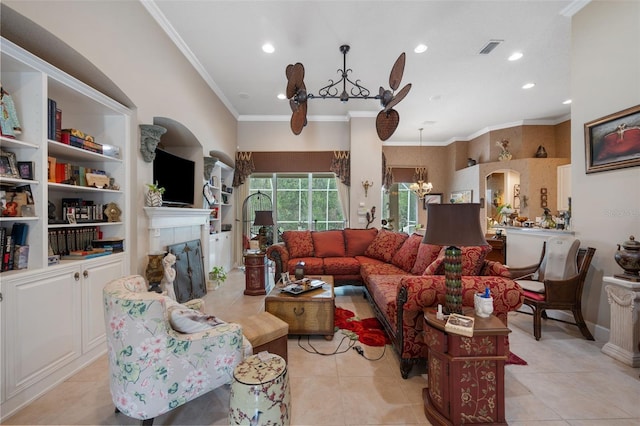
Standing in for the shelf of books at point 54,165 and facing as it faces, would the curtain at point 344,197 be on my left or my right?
on my left

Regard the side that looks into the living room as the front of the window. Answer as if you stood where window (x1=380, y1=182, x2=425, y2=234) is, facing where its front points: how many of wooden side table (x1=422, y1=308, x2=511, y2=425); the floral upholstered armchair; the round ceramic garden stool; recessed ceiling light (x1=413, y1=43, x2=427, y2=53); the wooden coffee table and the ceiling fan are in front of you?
6

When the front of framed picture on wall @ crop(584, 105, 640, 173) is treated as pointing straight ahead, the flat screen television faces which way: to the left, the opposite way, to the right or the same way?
the opposite way

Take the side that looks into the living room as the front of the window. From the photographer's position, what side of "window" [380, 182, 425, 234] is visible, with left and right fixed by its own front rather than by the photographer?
front

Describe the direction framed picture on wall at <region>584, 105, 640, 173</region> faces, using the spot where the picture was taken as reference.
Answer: facing the viewer and to the left of the viewer

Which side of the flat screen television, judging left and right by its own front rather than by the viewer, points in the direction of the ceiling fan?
front

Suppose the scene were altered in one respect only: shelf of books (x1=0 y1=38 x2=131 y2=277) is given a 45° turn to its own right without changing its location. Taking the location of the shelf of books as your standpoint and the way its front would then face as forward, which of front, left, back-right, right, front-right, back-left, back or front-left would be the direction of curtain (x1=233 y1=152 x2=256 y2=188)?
back-left

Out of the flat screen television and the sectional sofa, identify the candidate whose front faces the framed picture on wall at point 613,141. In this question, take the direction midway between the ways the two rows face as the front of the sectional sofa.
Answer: the flat screen television

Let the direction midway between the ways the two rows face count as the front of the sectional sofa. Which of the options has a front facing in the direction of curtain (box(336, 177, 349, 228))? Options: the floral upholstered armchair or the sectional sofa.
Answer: the floral upholstered armchair

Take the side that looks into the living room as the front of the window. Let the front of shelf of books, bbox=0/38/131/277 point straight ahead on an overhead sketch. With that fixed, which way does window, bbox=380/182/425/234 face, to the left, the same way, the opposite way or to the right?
to the right

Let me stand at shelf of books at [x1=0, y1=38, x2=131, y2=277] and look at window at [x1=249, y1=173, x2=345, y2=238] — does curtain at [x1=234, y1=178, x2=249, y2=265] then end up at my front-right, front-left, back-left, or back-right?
front-left

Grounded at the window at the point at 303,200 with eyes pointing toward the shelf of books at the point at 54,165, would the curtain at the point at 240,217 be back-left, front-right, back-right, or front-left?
front-right

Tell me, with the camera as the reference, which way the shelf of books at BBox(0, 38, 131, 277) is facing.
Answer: facing the viewer and to the right of the viewer

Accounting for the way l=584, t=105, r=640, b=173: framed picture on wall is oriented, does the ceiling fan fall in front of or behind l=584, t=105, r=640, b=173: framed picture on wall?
in front

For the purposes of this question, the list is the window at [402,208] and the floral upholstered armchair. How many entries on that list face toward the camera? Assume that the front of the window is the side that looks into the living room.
1

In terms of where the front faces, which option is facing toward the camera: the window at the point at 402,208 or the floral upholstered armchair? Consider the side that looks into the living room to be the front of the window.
the window

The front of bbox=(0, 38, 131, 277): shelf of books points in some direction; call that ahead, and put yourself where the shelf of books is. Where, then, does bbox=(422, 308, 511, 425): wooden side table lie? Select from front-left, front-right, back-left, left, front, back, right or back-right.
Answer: front

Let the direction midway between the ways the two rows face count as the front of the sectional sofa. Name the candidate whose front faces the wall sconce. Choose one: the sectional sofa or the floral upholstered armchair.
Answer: the floral upholstered armchair

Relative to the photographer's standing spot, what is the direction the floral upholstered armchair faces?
facing away from the viewer and to the right of the viewer
